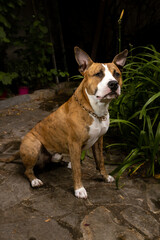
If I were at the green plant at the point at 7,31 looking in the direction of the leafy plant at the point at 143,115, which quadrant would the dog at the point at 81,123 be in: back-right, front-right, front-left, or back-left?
front-right

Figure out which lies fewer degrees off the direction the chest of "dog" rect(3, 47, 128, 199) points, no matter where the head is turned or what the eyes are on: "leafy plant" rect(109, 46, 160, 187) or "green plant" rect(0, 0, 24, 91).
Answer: the leafy plant

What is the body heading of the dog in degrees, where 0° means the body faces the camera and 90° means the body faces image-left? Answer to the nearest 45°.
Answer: approximately 315°

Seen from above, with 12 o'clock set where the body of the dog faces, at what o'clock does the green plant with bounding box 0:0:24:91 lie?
The green plant is roughly at 7 o'clock from the dog.

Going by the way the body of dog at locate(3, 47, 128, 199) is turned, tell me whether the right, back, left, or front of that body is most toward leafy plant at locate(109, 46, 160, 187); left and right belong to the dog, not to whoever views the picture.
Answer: left
